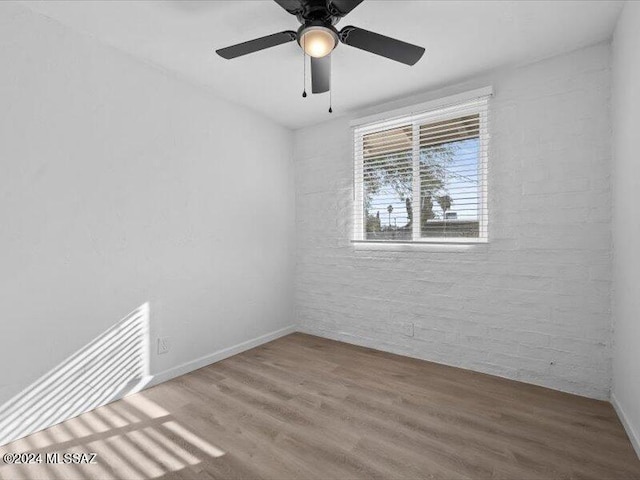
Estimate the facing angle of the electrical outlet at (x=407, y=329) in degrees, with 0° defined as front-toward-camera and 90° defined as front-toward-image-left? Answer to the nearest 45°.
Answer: approximately 0°

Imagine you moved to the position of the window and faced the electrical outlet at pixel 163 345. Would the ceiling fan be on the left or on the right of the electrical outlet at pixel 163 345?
left

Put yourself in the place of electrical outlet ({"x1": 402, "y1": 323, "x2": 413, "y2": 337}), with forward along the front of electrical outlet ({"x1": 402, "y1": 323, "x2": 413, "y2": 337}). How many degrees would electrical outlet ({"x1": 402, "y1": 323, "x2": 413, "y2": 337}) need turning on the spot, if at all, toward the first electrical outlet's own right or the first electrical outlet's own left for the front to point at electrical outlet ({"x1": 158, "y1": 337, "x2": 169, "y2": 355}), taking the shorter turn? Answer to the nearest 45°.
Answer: approximately 45° to the first electrical outlet's own right
